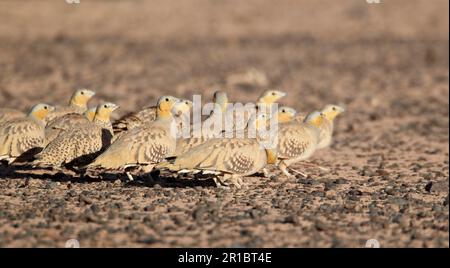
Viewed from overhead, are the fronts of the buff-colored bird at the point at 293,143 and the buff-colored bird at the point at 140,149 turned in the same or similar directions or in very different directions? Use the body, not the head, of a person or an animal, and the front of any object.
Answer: same or similar directions

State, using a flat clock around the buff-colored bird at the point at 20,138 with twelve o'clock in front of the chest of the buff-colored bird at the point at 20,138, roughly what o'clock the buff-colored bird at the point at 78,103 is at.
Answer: the buff-colored bird at the point at 78,103 is roughly at 10 o'clock from the buff-colored bird at the point at 20,138.

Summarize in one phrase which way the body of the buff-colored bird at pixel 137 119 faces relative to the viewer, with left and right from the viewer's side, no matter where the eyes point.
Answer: facing to the right of the viewer

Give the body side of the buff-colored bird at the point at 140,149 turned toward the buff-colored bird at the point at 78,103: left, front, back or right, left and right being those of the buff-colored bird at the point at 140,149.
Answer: left

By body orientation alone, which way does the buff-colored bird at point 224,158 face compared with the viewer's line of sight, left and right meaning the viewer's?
facing to the right of the viewer

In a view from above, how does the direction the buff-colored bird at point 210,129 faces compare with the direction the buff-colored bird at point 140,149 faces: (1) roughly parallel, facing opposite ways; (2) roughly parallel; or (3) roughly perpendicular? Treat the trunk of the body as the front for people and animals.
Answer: roughly parallel

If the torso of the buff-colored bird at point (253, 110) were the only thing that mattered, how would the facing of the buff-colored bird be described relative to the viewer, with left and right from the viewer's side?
facing to the right of the viewer

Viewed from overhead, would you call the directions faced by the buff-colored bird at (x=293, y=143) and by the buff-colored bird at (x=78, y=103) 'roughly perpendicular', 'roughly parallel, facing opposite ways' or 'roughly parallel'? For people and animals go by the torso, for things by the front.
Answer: roughly parallel

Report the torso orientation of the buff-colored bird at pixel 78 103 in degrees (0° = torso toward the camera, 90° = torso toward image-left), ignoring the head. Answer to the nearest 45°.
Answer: approximately 270°

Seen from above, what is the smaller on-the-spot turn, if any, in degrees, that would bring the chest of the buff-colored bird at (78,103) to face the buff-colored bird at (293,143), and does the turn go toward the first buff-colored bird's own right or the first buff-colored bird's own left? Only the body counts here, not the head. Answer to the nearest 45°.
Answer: approximately 45° to the first buff-colored bird's own right

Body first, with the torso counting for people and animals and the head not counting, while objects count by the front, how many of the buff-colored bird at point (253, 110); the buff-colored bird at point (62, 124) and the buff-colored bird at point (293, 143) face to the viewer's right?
3

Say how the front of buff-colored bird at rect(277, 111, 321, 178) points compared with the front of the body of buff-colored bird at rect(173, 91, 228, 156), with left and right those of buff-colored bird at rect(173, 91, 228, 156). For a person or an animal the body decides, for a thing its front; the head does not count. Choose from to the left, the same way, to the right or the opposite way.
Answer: the same way

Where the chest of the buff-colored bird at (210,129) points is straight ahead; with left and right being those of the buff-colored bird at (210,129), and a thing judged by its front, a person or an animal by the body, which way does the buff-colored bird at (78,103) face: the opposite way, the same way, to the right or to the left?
the same way

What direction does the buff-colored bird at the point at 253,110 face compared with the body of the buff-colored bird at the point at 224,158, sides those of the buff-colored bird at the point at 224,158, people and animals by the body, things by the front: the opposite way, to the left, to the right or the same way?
the same way

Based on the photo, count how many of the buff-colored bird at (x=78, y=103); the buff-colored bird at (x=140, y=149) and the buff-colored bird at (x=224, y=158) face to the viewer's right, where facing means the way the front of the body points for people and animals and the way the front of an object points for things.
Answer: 3

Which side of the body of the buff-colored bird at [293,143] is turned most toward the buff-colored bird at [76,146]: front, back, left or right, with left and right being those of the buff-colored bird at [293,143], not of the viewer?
back
